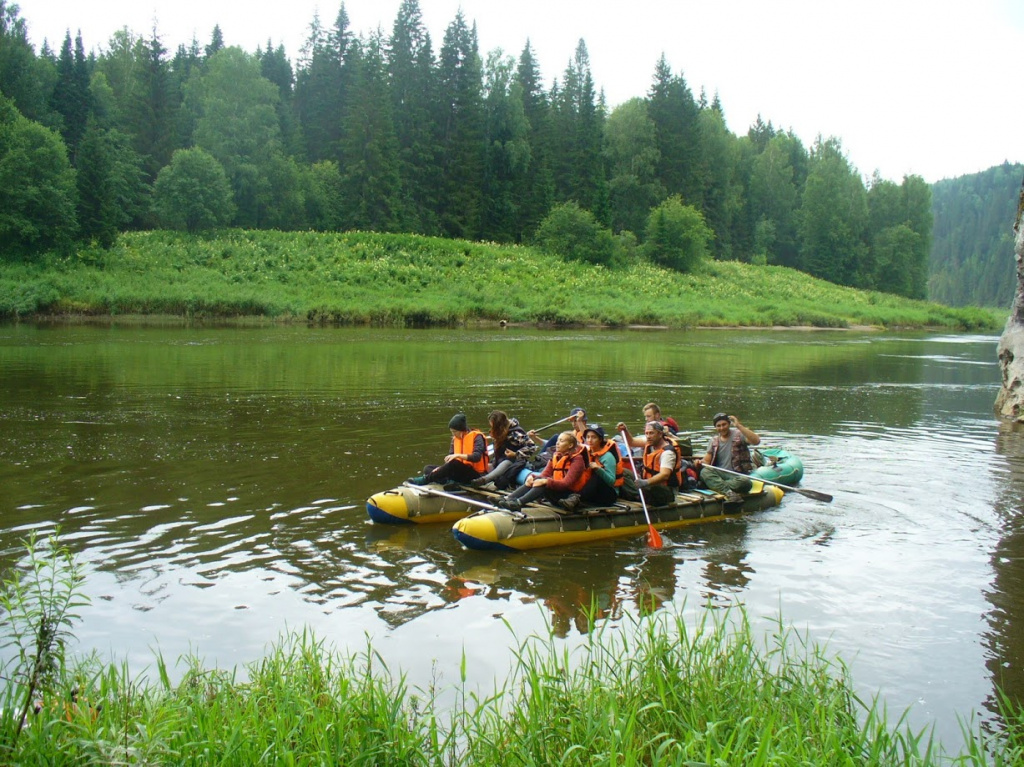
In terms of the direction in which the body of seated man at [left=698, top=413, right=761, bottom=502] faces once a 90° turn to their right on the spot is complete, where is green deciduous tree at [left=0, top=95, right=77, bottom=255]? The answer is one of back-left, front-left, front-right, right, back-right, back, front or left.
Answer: front

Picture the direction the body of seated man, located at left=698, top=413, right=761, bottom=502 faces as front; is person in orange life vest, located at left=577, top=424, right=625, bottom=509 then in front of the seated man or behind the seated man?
in front

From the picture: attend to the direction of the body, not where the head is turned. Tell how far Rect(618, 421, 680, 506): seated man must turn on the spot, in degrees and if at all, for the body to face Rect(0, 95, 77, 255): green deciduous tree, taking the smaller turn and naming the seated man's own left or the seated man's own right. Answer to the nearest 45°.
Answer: approximately 90° to the seated man's own right

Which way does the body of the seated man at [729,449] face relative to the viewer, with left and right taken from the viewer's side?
facing the viewer and to the left of the viewer

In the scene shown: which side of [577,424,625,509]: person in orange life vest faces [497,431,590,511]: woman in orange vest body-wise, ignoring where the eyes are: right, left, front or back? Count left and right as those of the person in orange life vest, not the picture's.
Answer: front

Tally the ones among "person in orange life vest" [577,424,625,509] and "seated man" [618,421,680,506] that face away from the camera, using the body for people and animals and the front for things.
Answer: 0

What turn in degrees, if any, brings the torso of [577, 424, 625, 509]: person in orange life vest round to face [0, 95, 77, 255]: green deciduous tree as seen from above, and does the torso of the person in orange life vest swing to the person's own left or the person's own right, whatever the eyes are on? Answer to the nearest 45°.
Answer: approximately 90° to the person's own right
